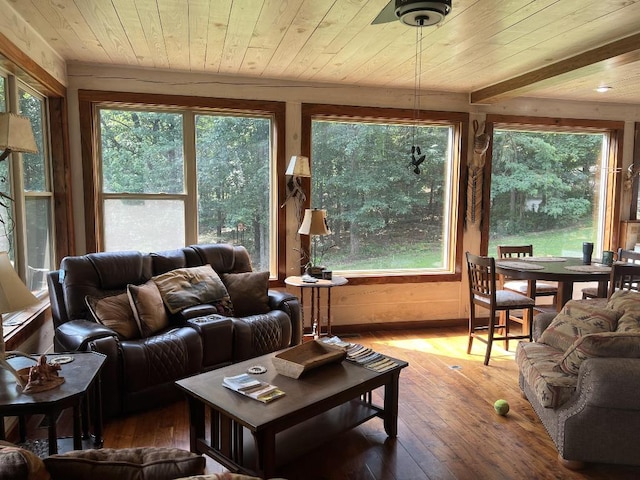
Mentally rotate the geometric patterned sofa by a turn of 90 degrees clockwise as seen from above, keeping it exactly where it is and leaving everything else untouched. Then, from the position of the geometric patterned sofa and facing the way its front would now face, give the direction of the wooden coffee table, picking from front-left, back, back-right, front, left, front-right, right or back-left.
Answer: back-left

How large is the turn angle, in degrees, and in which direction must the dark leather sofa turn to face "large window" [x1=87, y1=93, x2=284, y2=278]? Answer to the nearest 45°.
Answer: approximately 135° to its left

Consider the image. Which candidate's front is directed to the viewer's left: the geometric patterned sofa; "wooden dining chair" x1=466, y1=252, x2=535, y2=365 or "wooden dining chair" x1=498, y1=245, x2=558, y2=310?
the geometric patterned sofa

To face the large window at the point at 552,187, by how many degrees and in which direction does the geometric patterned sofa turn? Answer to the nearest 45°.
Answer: approximately 90° to its right

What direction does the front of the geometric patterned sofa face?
to the viewer's left

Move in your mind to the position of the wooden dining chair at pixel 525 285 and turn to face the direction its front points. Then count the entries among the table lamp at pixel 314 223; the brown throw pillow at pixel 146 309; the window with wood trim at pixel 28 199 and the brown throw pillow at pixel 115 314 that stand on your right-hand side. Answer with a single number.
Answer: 4

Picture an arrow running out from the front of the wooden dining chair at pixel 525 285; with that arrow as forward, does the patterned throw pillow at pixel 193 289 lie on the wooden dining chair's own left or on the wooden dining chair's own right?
on the wooden dining chair's own right

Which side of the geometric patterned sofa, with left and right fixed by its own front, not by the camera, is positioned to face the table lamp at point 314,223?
front

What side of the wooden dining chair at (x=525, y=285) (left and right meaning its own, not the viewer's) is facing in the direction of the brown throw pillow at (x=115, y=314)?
right

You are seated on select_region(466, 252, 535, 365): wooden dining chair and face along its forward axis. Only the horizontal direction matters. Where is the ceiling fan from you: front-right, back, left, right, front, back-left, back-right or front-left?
back-right

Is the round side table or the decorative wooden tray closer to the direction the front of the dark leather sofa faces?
the decorative wooden tray

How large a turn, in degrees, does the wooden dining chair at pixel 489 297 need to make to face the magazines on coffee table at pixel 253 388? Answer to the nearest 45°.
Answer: approximately 180°

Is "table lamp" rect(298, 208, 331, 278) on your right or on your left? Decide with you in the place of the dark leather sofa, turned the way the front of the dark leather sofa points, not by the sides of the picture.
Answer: on your left

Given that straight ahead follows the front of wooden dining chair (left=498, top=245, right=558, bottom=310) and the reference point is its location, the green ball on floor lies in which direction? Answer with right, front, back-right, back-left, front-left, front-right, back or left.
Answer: front-right

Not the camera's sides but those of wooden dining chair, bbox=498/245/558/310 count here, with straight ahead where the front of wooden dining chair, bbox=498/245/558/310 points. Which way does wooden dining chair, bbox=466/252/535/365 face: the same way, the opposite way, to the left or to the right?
to the left

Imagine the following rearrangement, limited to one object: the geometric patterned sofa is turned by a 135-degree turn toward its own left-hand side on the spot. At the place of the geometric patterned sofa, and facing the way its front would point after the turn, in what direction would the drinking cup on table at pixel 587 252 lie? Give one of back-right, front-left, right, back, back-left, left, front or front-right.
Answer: back-left

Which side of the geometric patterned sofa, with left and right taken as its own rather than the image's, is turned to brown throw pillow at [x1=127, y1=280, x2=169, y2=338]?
front
